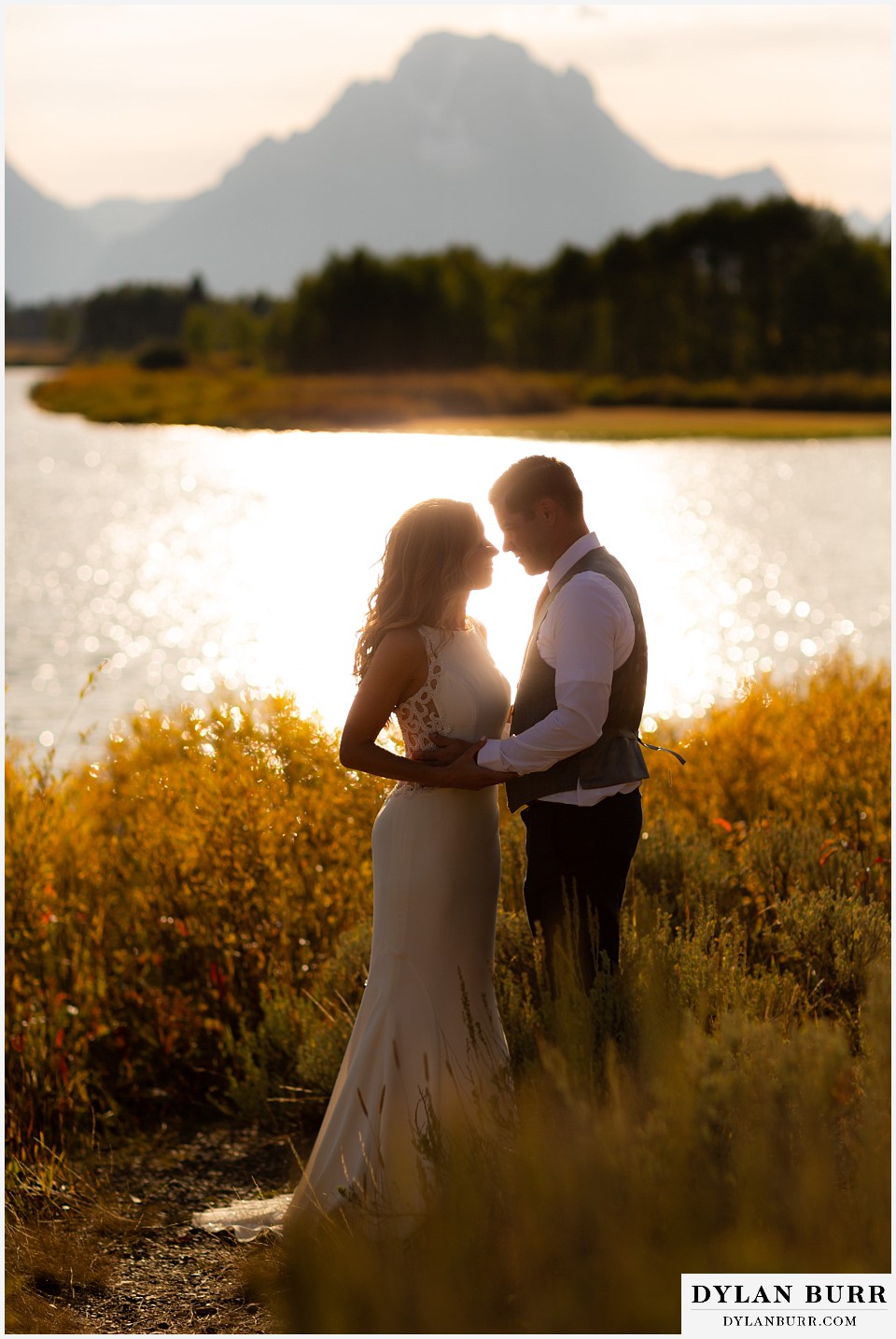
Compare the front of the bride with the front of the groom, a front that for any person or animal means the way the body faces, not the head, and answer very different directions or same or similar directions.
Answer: very different directions

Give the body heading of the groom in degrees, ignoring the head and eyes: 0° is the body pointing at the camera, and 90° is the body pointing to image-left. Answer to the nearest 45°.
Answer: approximately 90°

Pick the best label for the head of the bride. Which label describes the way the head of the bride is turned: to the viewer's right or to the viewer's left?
to the viewer's right

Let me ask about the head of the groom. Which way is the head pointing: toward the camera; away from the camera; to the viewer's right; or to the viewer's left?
to the viewer's left

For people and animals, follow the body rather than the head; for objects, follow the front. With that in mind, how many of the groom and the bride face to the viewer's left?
1

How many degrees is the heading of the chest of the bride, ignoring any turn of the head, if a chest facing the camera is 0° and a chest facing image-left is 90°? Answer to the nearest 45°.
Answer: approximately 270°
